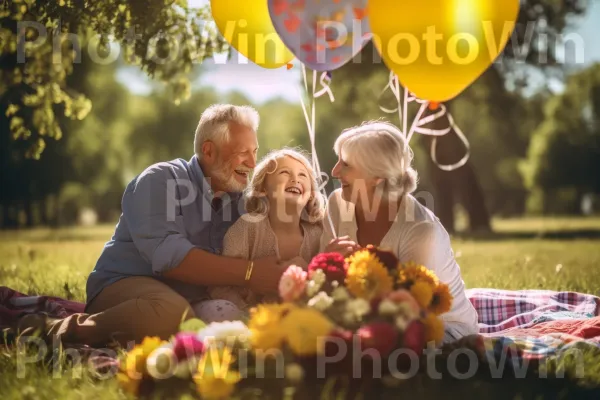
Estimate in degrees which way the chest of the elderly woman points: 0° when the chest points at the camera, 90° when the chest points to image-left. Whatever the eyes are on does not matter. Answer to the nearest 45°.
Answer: approximately 45°

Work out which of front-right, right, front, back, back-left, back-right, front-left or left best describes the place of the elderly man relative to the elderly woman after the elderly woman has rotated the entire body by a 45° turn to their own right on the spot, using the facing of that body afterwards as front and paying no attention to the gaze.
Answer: front

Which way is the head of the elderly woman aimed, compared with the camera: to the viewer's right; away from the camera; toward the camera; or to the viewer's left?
to the viewer's left

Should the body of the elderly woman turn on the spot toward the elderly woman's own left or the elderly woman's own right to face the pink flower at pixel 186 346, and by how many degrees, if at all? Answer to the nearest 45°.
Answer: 0° — they already face it

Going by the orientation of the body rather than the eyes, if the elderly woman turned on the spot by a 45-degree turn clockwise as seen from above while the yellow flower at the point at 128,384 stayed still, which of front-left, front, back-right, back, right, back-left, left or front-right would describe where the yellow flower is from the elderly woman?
front-left
